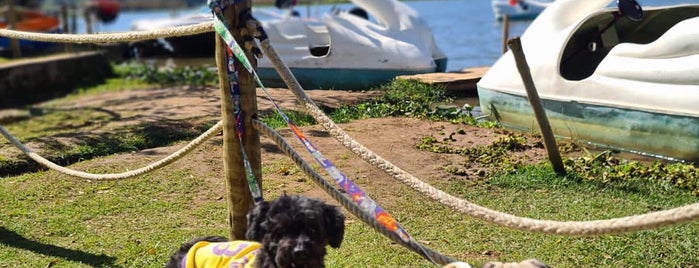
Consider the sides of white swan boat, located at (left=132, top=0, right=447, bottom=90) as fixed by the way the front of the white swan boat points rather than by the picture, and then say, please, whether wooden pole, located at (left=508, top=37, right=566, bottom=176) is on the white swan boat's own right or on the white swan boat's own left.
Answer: on the white swan boat's own right

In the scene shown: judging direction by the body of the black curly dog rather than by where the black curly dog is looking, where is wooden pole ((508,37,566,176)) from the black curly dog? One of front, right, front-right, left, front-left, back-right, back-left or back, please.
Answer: left

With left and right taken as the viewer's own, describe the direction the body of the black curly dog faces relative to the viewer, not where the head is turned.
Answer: facing the viewer and to the right of the viewer

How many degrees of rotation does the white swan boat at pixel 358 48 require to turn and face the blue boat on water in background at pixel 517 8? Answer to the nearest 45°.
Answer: approximately 45° to its left

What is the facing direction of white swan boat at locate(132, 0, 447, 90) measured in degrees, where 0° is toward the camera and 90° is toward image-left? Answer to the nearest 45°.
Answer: approximately 270°

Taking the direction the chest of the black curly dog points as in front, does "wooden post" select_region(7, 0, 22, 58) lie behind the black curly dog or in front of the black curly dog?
behind

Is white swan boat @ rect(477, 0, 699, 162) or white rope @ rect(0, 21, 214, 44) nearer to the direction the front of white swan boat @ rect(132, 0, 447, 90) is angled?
the white swan boat

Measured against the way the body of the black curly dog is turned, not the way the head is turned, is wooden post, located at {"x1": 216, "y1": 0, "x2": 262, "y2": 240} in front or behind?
behind

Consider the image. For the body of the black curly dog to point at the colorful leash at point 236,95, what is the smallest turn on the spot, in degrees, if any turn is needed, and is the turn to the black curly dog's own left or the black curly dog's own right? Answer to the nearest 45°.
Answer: approximately 135° to the black curly dog's own left

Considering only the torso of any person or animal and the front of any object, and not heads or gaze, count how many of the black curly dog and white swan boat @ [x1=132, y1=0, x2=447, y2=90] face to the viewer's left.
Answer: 0

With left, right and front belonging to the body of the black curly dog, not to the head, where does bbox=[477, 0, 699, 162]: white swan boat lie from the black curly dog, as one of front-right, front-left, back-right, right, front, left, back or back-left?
left

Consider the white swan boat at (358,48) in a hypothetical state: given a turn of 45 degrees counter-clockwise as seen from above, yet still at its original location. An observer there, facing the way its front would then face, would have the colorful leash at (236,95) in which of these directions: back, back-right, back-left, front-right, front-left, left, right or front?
back-right
